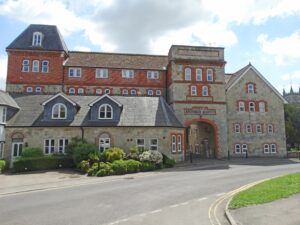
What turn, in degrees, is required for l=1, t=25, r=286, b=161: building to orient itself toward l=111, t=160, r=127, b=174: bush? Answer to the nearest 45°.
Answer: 0° — it already faces it

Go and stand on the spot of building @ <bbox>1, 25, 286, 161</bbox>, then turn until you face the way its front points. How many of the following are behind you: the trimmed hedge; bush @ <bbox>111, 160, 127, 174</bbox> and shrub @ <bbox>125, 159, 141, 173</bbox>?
0

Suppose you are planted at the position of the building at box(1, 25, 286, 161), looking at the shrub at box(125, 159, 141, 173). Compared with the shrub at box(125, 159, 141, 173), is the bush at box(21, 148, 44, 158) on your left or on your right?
right

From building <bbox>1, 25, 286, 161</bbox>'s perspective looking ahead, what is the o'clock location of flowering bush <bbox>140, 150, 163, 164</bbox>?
The flowering bush is roughly at 12 o'clock from the building.

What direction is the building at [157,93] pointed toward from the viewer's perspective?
toward the camera

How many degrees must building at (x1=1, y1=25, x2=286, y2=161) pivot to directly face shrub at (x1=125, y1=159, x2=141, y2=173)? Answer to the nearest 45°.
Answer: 0° — it already faces it
